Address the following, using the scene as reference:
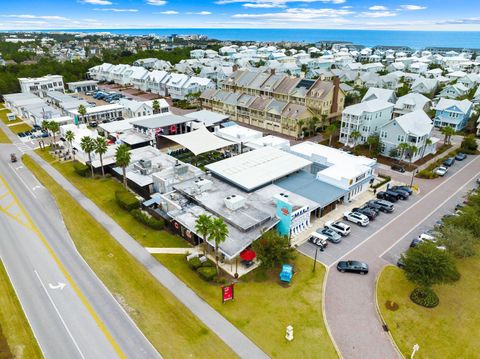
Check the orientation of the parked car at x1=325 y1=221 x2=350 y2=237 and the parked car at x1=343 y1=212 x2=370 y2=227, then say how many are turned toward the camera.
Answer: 0

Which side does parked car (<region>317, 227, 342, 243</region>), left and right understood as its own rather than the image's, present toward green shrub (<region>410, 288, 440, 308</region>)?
back

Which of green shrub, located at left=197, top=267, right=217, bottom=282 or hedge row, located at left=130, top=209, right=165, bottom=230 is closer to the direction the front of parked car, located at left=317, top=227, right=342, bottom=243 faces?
the hedge row

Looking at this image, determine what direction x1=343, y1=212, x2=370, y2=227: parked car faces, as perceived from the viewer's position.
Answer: facing away from the viewer and to the left of the viewer

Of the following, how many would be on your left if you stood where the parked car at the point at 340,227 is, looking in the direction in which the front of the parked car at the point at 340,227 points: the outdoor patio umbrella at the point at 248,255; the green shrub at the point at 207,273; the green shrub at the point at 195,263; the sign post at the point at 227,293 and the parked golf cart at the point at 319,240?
5

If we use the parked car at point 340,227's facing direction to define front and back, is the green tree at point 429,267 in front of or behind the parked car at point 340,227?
behind

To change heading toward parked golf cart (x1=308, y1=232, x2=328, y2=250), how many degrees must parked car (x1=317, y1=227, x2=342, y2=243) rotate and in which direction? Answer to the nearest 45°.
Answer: approximately 90° to its left

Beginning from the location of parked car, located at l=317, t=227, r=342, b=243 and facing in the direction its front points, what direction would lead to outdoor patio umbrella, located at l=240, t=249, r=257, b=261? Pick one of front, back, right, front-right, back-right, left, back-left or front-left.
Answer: left

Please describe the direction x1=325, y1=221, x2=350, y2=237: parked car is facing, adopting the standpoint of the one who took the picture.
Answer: facing away from the viewer and to the left of the viewer
